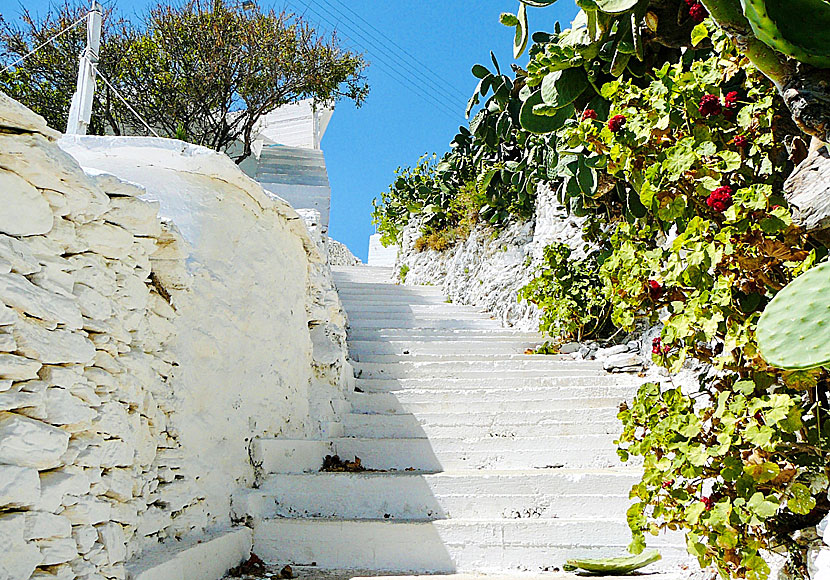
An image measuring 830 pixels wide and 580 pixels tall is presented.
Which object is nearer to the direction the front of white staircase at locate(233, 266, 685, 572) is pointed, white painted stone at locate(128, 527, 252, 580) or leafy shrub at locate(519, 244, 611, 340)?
the white painted stone

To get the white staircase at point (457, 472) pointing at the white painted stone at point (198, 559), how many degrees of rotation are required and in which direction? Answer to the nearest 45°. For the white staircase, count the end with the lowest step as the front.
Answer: approximately 45° to its right

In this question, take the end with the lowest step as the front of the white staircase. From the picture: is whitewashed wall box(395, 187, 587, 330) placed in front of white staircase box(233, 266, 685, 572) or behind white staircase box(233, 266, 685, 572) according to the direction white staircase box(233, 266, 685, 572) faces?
behind

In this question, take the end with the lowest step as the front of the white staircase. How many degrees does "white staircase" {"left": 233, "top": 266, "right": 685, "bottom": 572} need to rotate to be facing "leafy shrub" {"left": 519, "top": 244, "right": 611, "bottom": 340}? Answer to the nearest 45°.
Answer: approximately 135° to its left

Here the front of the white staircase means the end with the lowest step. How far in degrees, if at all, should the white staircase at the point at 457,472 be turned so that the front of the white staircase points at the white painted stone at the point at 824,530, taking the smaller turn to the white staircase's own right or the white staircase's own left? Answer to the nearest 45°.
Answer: approximately 45° to the white staircase's own left

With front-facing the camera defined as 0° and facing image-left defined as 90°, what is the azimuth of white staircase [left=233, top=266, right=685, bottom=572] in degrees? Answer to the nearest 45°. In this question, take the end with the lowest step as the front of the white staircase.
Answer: approximately 0°
